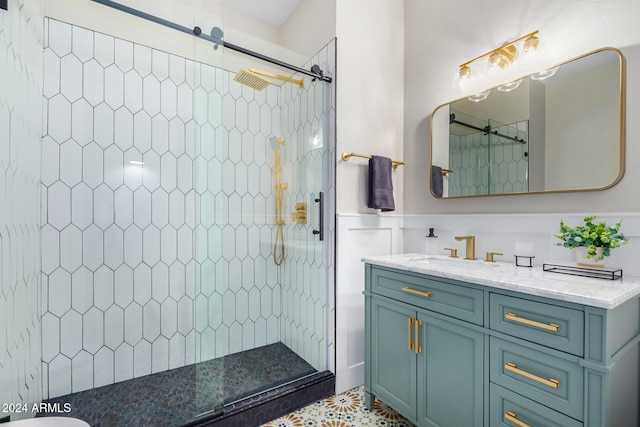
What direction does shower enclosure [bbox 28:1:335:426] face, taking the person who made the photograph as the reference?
facing the viewer and to the right of the viewer

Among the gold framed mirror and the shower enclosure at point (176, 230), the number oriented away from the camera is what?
0

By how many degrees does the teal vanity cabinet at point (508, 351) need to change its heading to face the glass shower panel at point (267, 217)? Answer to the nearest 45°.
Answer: approximately 45° to its right

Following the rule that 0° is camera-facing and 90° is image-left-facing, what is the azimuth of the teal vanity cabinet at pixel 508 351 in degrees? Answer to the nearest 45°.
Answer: approximately 45°
